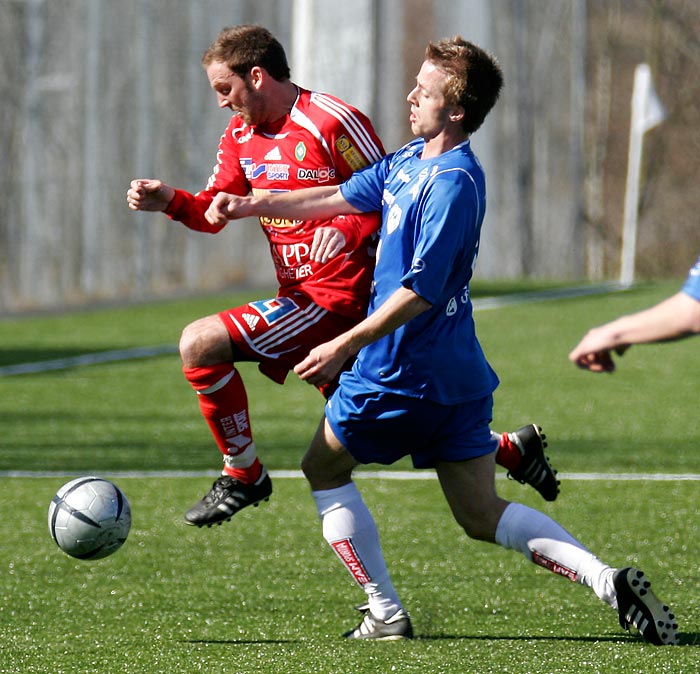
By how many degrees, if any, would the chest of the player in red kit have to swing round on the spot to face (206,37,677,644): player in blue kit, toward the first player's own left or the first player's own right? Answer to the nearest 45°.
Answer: approximately 90° to the first player's own left

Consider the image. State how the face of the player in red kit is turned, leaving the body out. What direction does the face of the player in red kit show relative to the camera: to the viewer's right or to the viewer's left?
to the viewer's left

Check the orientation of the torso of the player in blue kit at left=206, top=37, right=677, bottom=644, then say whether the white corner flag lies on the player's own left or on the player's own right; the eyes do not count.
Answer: on the player's own right

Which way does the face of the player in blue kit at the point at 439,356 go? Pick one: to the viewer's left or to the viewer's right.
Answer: to the viewer's left

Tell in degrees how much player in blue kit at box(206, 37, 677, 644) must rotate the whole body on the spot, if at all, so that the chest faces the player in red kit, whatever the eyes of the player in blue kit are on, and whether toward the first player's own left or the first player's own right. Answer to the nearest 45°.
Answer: approximately 45° to the first player's own right

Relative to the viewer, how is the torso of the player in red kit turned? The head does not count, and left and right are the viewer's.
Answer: facing the viewer and to the left of the viewer

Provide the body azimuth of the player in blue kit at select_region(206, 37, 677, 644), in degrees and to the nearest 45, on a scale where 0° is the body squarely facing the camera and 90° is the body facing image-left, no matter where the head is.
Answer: approximately 90°

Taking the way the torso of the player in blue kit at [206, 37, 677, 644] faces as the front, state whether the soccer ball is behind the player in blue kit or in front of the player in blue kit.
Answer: in front

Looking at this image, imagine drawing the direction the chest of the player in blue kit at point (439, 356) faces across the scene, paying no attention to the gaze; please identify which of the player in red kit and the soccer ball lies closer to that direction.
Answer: the soccer ball

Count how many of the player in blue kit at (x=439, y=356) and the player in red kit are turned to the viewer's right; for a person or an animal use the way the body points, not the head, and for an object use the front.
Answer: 0
